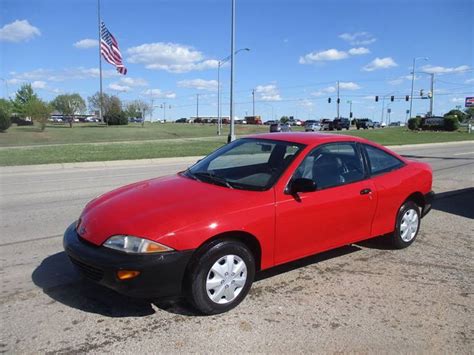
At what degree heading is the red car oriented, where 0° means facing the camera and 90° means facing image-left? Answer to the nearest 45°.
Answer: approximately 45°

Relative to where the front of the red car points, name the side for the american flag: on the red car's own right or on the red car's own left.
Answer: on the red car's own right
